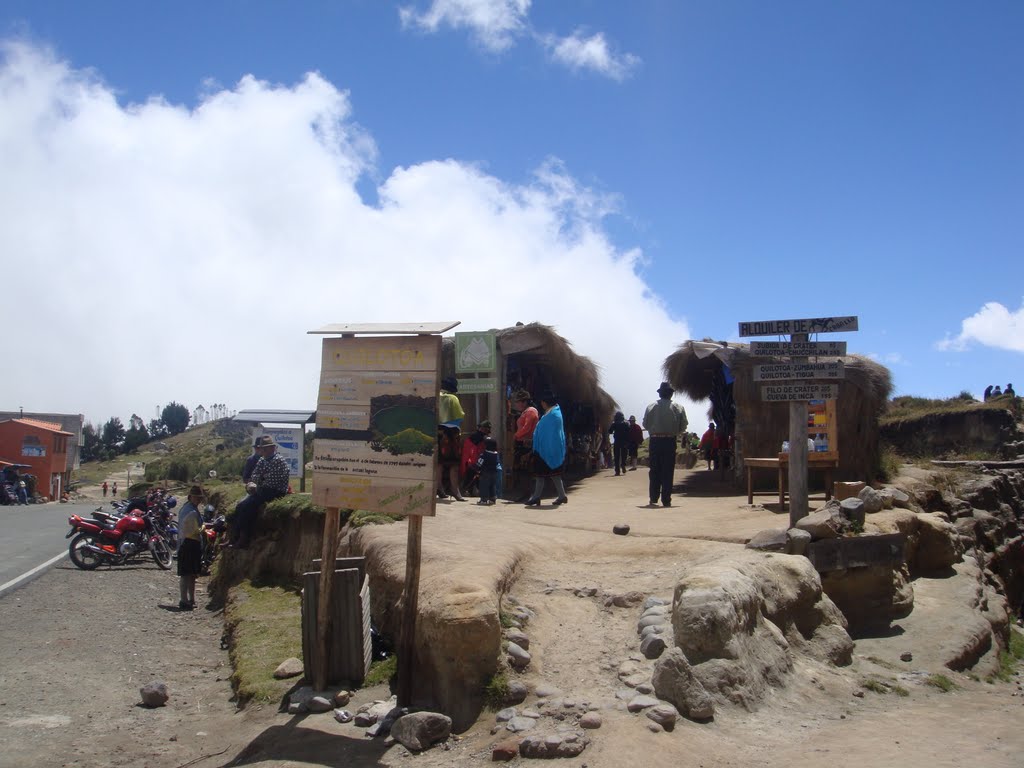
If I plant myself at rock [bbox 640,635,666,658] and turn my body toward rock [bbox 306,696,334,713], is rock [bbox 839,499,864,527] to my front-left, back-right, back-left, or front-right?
back-right

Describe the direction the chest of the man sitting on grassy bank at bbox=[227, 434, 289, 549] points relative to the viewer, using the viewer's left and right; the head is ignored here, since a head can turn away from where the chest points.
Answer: facing to the left of the viewer

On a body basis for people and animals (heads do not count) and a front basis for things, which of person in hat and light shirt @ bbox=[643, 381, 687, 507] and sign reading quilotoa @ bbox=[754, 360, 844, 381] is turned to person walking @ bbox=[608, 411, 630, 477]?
person in hat and light shirt @ bbox=[643, 381, 687, 507]

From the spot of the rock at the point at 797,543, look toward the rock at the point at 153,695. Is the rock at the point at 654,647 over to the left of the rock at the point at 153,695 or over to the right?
left

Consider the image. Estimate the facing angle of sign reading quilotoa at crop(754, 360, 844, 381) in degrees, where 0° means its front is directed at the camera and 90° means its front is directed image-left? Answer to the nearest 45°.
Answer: approximately 0°
